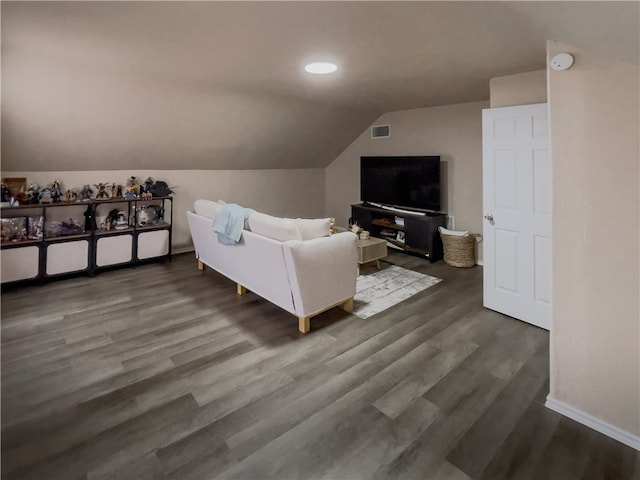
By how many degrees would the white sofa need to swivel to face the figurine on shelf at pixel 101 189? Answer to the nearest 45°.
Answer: approximately 90° to its left

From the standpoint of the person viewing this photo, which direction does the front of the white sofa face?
facing away from the viewer and to the right of the viewer

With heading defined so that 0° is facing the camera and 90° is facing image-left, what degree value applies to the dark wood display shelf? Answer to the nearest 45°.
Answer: approximately 315°

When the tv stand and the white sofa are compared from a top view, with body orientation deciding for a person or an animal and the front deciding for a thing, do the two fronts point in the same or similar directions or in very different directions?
very different directions

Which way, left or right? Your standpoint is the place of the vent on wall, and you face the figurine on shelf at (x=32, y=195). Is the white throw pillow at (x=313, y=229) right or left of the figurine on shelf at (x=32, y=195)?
left
